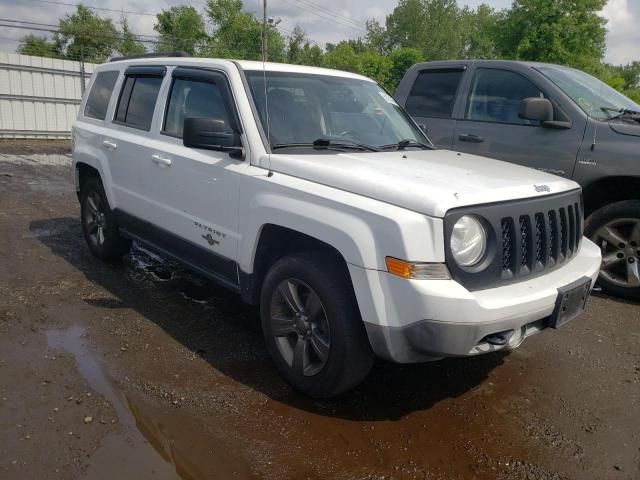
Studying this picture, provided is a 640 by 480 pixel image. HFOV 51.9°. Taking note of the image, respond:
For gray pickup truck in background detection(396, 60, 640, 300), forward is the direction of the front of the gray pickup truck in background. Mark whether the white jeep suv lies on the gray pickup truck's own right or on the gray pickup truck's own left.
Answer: on the gray pickup truck's own right

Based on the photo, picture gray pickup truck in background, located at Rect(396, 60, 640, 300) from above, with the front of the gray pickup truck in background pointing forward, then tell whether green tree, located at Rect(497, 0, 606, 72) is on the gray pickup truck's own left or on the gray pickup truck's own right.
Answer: on the gray pickup truck's own left

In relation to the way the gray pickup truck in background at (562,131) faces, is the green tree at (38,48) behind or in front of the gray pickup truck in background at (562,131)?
behind

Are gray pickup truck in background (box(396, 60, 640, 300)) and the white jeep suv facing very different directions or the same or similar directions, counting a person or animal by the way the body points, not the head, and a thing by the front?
same or similar directions

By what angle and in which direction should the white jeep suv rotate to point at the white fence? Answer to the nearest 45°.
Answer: approximately 180°

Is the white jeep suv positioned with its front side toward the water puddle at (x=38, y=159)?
no

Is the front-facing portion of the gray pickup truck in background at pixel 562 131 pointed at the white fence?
no

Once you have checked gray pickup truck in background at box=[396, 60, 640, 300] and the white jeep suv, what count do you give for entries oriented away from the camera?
0

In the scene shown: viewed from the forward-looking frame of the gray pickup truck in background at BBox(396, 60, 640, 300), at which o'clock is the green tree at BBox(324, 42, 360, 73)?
The green tree is roughly at 7 o'clock from the gray pickup truck in background.

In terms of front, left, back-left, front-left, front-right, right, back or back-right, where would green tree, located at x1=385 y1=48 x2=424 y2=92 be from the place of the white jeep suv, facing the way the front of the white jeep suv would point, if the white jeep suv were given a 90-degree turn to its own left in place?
front-left

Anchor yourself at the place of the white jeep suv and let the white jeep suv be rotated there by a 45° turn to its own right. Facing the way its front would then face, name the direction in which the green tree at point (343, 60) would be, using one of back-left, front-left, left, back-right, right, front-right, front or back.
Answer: back

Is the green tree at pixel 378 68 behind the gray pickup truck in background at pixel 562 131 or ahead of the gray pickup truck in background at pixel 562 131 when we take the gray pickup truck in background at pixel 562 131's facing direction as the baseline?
behind

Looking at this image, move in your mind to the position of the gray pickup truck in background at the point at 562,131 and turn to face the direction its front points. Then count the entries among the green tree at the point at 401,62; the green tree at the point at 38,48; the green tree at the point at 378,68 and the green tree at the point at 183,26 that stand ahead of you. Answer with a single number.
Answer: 0

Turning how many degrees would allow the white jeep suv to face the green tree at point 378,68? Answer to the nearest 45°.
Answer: approximately 135° to its left

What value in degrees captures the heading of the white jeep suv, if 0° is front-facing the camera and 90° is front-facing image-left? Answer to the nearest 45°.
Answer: approximately 315°
